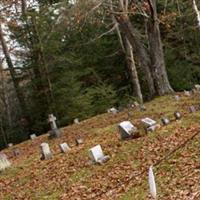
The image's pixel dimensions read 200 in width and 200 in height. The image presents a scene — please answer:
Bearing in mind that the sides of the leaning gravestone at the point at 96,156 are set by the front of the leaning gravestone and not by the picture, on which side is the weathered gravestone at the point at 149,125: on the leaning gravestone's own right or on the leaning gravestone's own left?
on the leaning gravestone's own left

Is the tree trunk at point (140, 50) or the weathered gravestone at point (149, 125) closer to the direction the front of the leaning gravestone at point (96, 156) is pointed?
the weathered gravestone

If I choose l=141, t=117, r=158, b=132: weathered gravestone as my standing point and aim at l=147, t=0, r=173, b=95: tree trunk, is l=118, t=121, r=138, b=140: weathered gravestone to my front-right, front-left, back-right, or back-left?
back-left

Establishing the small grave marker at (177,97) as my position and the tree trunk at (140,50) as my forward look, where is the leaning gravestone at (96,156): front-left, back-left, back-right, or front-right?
back-left

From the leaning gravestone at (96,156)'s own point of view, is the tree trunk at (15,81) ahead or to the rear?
to the rear

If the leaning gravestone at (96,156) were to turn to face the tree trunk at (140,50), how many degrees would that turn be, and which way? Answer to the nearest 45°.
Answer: approximately 135° to its left

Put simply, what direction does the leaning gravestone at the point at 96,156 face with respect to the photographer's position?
facing the viewer and to the right of the viewer

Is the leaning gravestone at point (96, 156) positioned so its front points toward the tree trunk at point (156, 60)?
no

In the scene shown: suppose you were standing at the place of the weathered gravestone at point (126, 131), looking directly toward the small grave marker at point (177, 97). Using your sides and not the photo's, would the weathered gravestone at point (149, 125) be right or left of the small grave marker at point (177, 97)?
right

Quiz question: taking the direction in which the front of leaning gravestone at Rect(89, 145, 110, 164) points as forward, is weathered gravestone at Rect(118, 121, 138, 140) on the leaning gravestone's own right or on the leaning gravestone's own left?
on the leaning gravestone's own left

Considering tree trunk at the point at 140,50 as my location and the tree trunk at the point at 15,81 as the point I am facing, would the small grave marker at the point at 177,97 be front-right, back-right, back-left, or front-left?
back-left

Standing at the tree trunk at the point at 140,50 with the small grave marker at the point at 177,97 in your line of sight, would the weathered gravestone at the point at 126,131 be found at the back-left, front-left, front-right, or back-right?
front-right
